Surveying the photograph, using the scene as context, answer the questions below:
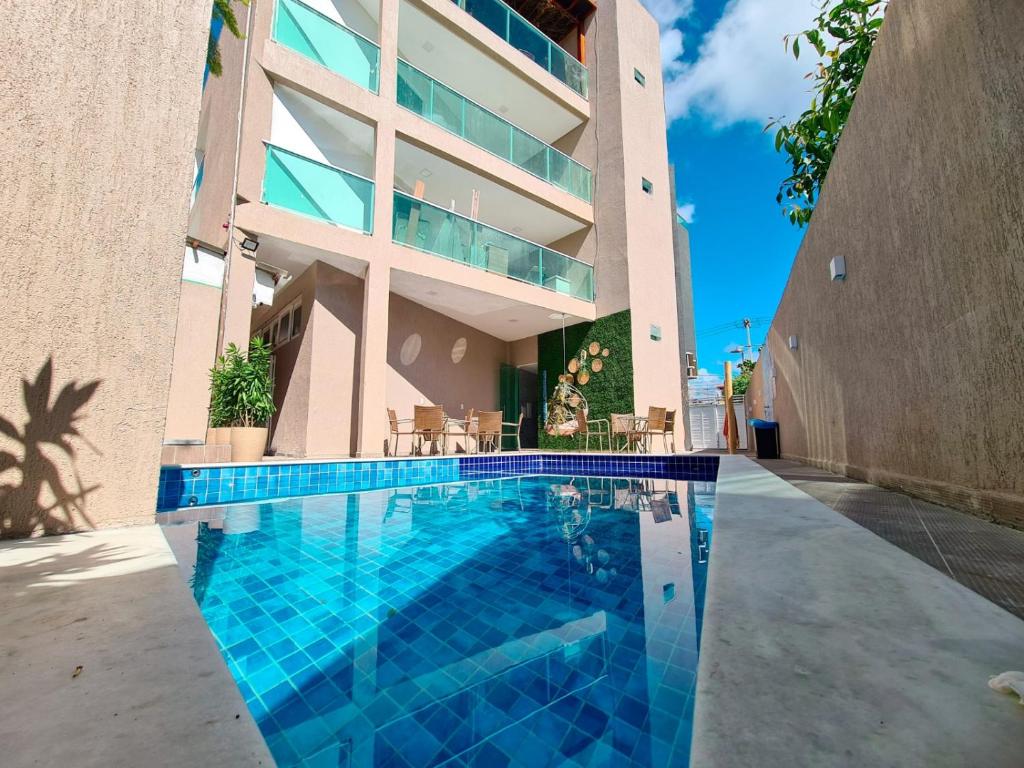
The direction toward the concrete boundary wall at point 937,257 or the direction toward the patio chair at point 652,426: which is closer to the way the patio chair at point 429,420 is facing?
the patio chair

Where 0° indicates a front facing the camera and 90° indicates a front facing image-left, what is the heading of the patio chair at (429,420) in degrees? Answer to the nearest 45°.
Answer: approximately 180°

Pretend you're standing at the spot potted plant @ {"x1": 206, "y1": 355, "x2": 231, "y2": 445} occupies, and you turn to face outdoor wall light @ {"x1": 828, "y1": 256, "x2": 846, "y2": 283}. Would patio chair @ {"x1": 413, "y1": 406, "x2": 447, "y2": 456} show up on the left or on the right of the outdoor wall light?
left

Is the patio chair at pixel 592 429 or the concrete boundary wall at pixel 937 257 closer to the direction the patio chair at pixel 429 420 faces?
the patio chair

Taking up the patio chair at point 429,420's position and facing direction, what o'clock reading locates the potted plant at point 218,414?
The potted plant is roughly at 8 o'clock from the patio chair.
